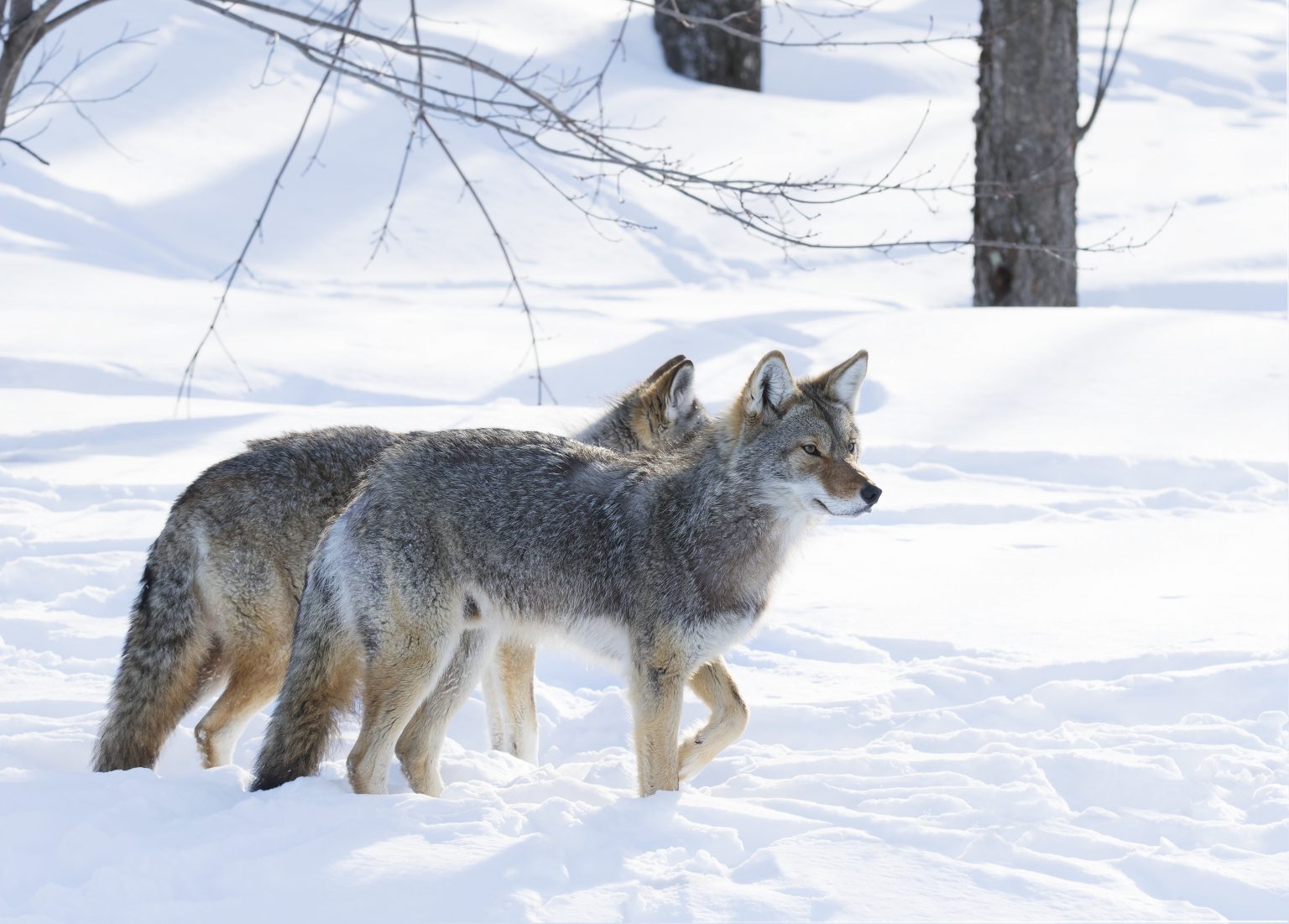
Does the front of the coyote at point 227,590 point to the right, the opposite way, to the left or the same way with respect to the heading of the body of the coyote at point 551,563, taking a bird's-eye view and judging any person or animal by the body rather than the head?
the same way

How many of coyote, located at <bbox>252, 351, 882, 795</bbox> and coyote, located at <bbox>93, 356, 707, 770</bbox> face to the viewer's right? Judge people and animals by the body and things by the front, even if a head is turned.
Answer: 2

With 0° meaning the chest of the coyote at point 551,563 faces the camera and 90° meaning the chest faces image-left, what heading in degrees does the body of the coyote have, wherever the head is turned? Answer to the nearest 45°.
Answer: approximately 270°

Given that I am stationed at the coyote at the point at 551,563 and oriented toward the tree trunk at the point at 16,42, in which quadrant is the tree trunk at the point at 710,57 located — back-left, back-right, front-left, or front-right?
front-right

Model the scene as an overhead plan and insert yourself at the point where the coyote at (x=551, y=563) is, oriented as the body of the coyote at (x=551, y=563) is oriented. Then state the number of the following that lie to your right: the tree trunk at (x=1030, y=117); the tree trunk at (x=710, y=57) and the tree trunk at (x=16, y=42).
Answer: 0

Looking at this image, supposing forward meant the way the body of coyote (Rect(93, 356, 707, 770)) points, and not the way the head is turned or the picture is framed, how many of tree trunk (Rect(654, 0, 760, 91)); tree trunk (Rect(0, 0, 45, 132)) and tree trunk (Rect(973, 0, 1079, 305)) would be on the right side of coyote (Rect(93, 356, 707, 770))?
0

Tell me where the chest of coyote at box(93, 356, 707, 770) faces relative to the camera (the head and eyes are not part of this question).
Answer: to the viewer's right

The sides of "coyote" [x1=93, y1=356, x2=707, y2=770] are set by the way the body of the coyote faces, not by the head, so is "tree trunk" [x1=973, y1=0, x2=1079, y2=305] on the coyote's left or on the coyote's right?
on the coyote's left

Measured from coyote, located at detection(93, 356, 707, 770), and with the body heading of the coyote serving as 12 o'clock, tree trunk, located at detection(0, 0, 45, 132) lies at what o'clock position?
The tree trunk is roughly at 8 o'clock from the coyote.

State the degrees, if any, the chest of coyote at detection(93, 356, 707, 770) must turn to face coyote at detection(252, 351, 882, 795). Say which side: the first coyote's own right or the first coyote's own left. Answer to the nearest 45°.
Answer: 0° — it already faces it

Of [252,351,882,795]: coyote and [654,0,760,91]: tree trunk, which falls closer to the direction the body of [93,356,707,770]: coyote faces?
the coyote

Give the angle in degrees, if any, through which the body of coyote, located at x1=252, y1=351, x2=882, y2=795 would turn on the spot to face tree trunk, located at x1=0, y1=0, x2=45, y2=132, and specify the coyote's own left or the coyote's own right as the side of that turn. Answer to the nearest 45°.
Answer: approximately 135° to the coyote's own left

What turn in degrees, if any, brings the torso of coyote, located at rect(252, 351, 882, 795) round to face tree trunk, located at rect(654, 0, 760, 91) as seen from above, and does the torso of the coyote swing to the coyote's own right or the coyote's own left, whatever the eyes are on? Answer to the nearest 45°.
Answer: approximately 90° to the coyote's own left
